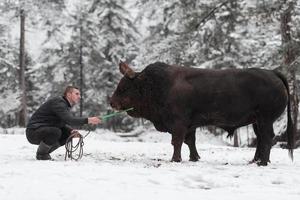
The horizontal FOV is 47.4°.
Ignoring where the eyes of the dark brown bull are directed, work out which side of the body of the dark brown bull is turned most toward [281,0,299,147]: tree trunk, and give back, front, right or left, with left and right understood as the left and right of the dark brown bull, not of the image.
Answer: right

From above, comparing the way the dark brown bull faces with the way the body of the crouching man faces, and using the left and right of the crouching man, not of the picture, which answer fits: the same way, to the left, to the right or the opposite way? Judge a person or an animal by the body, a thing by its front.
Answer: the opposite way

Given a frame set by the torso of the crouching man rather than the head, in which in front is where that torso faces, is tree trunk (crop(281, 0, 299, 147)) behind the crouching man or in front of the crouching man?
in front

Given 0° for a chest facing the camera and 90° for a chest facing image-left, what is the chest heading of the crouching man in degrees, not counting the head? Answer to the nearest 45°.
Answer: approximately 270°

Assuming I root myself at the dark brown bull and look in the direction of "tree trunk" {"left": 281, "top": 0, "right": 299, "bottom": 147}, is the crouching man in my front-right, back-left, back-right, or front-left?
back-left

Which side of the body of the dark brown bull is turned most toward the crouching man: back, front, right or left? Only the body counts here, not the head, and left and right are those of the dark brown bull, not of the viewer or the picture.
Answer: front

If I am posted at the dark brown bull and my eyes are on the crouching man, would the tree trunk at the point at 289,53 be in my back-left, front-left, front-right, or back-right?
back-right

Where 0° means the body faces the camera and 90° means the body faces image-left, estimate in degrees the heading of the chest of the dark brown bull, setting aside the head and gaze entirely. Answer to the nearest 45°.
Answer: approximately 90°

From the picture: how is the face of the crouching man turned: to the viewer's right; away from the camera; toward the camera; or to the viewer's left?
to the viewer's right

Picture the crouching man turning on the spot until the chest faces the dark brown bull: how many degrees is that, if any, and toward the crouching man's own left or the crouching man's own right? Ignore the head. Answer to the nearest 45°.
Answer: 0° — they already face it

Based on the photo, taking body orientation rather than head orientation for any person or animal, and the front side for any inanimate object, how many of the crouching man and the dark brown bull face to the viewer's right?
1

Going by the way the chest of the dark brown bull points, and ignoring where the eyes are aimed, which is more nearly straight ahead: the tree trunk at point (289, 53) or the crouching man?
the crouching man
